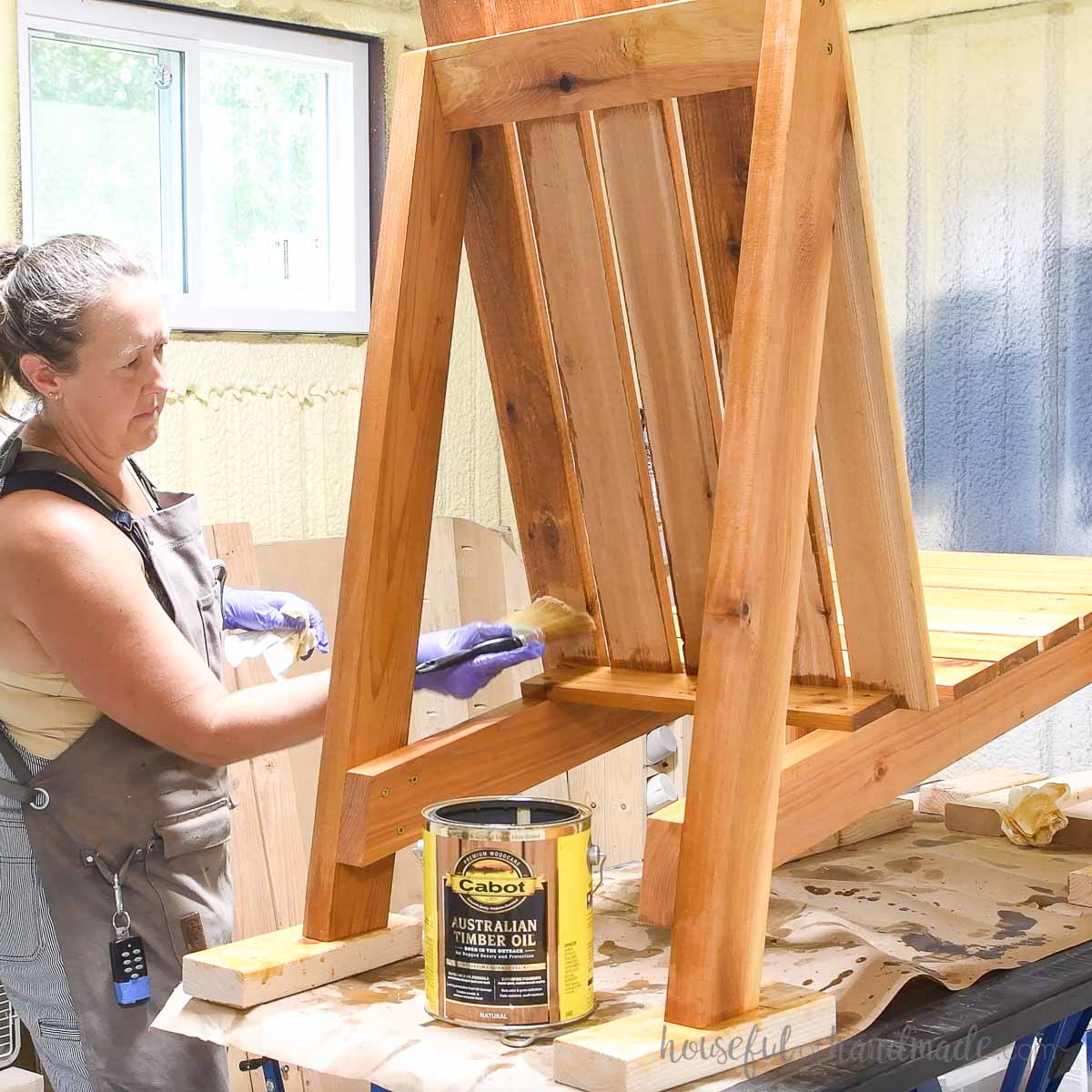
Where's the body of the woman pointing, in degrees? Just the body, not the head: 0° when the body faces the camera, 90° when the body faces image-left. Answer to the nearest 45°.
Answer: approximately 270°

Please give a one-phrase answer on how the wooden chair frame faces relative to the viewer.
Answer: facing away from the viewer and to the right of the viewer

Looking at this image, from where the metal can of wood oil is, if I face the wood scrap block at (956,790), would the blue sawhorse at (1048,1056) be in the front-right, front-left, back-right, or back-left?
front-right

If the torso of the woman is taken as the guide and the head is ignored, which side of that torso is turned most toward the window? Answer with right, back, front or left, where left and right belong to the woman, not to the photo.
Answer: left

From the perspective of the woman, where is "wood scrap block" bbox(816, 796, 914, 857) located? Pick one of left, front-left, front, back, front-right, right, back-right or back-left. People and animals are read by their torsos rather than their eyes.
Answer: front

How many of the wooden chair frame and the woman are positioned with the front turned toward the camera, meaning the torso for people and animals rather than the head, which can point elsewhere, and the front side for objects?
0

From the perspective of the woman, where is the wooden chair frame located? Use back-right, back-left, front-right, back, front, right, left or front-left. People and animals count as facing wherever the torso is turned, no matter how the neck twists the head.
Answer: front-right
